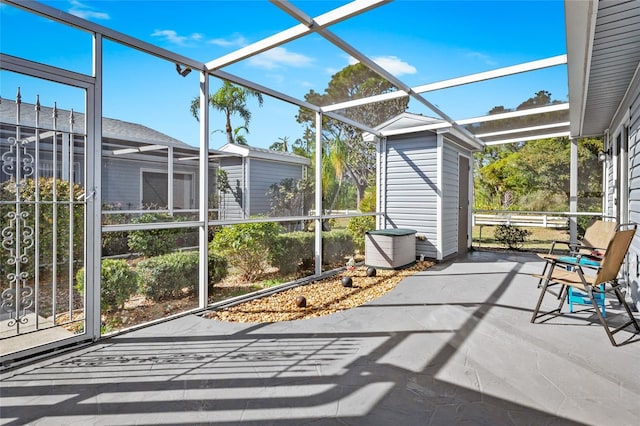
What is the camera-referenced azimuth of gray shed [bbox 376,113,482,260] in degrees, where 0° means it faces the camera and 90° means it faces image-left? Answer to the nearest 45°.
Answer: approximately 315°

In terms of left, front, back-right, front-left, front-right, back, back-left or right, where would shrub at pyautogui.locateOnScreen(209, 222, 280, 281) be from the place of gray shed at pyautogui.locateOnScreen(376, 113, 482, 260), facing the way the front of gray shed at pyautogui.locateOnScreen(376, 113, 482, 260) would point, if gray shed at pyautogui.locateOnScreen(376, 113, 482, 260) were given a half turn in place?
left

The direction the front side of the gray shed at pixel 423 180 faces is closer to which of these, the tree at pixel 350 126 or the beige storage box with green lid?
the beige storage box with green lid

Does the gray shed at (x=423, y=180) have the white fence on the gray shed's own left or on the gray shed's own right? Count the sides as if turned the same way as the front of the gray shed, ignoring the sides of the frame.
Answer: on the gray shed's own left

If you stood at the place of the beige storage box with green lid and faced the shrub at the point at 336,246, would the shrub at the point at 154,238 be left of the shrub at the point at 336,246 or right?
left

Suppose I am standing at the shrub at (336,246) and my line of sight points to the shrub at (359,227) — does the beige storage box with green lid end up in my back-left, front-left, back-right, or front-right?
front-right

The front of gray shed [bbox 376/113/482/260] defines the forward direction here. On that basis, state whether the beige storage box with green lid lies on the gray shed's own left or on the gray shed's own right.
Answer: on the gray shed's own right

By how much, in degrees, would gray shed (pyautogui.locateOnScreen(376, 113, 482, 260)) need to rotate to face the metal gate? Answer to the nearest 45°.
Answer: approximately 90° to its right

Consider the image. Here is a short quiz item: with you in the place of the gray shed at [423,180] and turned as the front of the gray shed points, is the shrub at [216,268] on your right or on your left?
on your right
